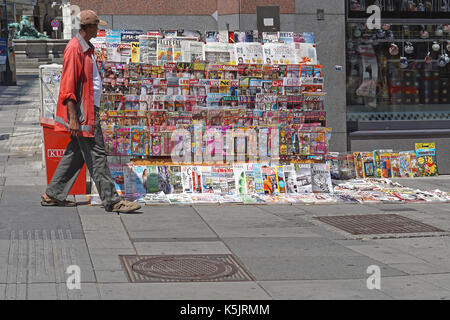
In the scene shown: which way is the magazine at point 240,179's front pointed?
toward the camera

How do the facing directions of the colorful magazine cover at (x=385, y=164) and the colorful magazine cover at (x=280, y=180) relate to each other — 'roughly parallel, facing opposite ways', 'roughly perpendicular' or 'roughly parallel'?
roughly parallel

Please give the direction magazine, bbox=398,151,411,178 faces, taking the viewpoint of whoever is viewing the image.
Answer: facing the viewer

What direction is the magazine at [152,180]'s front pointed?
toward the camera

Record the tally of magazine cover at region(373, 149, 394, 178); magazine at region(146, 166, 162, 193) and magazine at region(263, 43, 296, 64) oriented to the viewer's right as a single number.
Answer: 0

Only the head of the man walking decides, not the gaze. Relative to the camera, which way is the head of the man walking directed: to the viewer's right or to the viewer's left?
to the viewer's right

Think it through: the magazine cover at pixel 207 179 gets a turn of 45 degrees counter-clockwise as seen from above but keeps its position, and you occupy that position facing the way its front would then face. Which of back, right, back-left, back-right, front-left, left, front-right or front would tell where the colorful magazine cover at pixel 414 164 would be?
left

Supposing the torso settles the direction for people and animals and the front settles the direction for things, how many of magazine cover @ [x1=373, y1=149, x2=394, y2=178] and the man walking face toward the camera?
1

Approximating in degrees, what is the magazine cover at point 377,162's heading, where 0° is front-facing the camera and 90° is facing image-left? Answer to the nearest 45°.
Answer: approximately 0°

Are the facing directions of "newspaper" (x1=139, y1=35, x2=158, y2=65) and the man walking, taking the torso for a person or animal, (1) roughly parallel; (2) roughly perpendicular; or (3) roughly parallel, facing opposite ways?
roughly perpendicular
